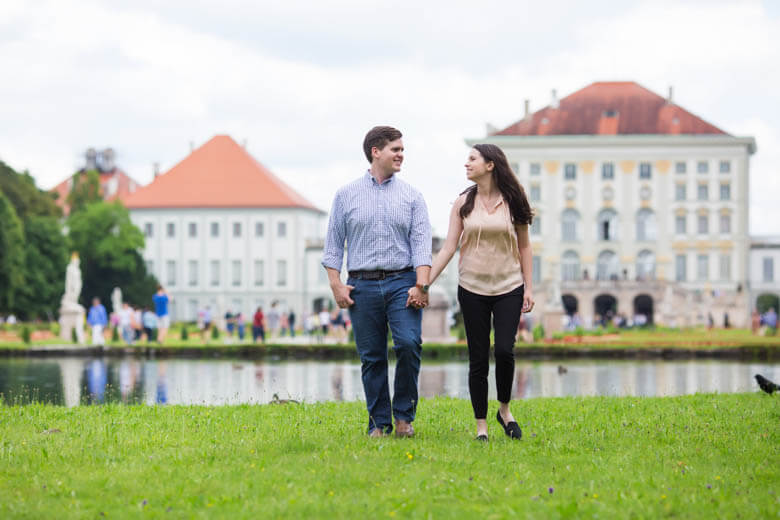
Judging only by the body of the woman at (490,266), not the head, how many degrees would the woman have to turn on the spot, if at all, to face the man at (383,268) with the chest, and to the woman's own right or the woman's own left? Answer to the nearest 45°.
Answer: approximately 90° to the woman's own right

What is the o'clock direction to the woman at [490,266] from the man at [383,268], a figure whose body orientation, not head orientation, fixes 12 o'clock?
The woman is roughly at 9 o'clock from the man.

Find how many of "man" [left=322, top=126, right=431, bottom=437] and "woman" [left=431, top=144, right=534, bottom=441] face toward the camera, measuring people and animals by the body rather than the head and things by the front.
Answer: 2

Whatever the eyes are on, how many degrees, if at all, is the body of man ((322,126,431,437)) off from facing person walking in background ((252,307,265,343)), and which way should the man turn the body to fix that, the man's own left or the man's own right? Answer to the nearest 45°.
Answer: approximately 180°

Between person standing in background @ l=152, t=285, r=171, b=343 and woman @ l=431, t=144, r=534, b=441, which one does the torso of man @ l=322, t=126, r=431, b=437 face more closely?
the woman

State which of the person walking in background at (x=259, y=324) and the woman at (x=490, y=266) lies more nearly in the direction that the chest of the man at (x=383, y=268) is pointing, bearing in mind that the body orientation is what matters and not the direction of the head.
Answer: the woman

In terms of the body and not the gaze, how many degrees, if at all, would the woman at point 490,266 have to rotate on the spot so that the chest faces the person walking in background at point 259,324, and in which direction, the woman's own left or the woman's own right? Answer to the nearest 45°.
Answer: approximately 180°
